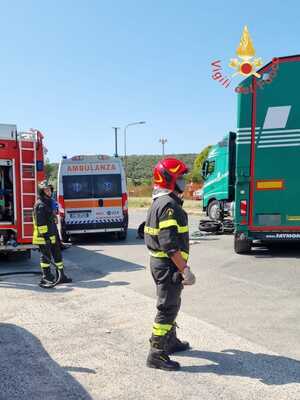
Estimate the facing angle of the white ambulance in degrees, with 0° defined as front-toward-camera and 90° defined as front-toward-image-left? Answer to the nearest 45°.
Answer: approximately 180°

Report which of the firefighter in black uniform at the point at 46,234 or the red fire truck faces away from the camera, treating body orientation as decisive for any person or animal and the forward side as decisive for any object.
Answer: the red fire truck

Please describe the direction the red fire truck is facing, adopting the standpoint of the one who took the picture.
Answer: facing away from the viewer

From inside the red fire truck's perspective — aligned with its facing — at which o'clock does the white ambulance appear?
The white ambulance is roughly at 1 o'clock from the red fire truck.

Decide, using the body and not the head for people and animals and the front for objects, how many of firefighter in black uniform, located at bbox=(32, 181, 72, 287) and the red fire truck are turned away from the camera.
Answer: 1

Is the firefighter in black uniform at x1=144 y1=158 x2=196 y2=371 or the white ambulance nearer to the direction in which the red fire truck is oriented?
the white ambulance

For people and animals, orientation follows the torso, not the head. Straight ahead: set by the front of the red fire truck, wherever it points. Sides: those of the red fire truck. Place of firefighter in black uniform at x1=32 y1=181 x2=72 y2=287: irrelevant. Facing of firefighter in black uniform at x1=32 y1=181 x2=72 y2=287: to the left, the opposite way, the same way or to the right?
to the right

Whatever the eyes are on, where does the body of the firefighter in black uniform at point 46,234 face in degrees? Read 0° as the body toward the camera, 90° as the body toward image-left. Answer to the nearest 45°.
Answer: approximately 270°

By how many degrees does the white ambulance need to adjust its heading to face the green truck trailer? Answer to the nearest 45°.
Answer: approximately 135° to its right

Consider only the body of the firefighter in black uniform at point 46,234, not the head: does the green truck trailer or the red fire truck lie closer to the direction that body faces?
the green truck trailer
